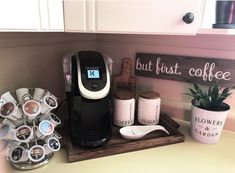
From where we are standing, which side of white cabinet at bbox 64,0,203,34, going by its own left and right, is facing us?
front

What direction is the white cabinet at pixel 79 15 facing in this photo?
toward the camera
